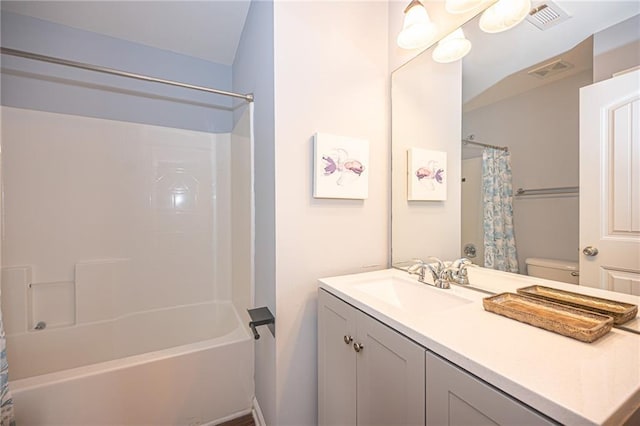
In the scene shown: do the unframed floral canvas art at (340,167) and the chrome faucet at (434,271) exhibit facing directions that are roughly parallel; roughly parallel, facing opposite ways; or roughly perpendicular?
roughly perpendicular

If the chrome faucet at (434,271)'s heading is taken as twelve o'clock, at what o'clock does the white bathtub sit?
The white bathtub is roughly at 1 o'clock from the chrome faucet.

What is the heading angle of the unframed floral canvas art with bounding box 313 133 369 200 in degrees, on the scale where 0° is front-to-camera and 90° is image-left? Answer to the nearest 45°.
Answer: approximately 315°

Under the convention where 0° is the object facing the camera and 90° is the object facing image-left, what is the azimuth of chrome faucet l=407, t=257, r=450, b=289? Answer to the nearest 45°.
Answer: approximately 45°

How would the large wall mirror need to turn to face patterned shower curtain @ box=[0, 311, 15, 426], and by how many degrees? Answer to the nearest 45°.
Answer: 0° — it already faces it

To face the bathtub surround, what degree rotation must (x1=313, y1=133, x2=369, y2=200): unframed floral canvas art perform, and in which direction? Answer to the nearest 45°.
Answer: approximately 135° to its right
